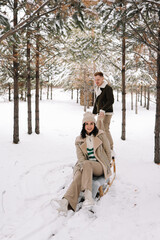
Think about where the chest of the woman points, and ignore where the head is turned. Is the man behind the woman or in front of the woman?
behind

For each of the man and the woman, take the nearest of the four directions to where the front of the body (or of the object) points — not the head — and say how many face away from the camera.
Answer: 0

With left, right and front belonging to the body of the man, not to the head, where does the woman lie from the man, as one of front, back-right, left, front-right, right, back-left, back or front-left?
front-left

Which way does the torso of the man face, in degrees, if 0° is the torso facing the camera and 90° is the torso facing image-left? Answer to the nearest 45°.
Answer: approximately 45°

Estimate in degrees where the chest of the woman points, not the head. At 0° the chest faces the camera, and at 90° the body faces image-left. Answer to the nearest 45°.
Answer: approximately 45°
